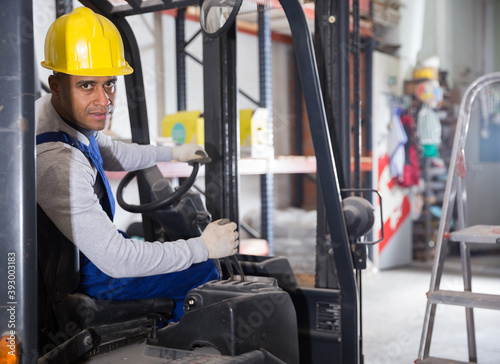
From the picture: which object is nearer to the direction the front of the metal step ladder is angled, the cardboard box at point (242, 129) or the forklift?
the forklift

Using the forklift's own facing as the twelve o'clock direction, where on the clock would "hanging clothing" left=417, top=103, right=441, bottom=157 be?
The hanging clothing is roughly at 10 o'clock from the forklift.

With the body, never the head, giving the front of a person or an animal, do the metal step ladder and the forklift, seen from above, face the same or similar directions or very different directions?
very different directions

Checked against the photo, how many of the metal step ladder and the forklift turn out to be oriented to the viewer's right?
1

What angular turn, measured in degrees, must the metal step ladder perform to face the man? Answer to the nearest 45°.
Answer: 0° — it already faces them

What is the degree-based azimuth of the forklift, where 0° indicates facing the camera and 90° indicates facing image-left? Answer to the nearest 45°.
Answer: approximately 270°

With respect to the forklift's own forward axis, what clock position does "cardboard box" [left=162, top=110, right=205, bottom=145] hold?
The cardboard box is roughly at 9 o'clock from the forklift.

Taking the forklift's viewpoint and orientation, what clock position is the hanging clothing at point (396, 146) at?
The hanging clothing is roughly at 10 o'clock from the forklift.

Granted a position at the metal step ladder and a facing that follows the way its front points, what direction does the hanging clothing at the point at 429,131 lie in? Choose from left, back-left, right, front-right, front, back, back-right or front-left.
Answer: back-right

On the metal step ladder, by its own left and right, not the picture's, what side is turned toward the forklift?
front

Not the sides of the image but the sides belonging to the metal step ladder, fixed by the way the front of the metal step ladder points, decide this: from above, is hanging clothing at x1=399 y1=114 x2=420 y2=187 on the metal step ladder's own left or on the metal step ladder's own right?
on the metal step ladder's own right

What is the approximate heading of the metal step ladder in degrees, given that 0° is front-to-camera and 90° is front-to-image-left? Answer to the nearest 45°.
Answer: approximately 45°

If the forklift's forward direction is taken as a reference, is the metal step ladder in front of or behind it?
in front

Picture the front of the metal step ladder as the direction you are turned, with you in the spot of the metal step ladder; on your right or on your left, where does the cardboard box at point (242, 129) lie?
on your right
